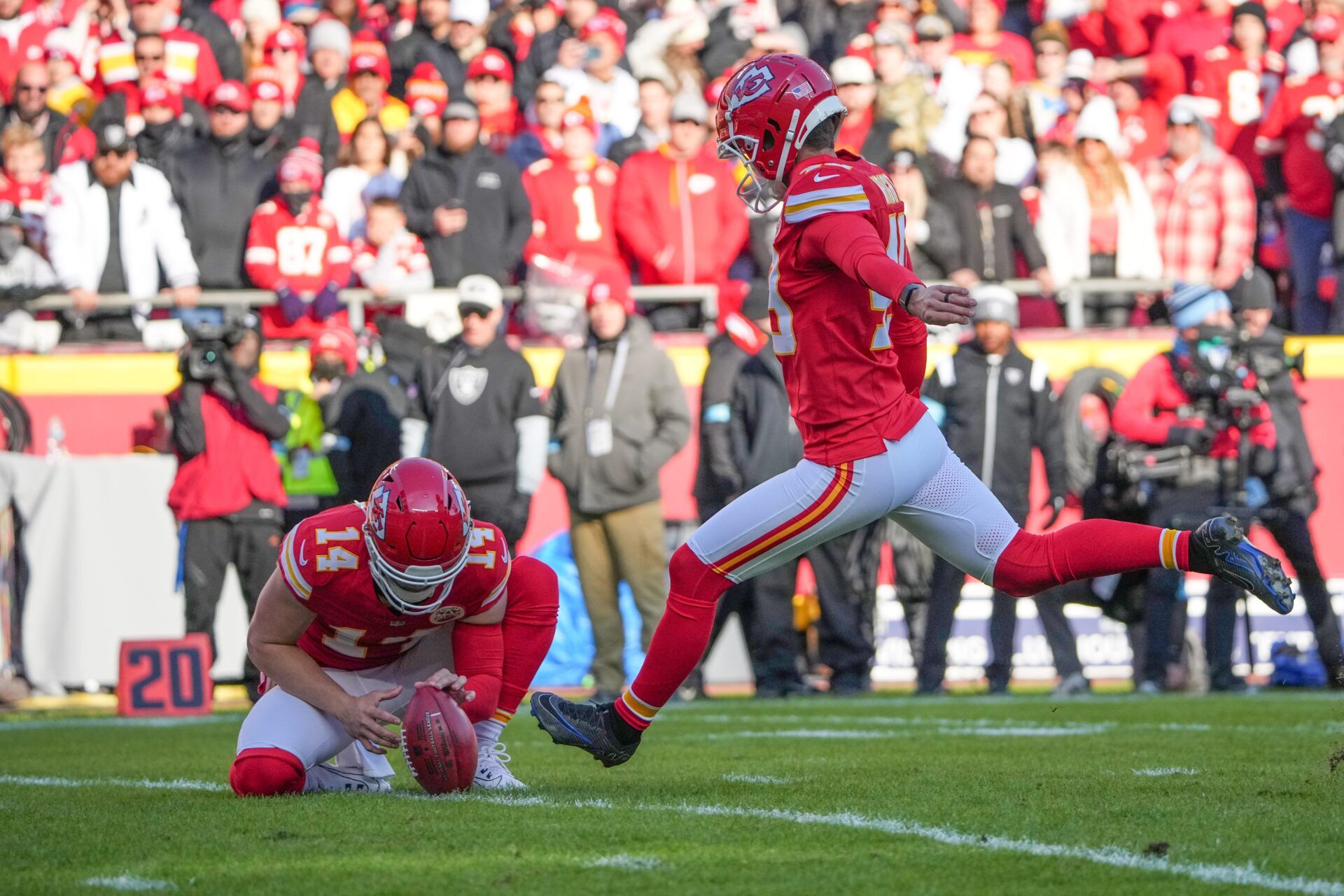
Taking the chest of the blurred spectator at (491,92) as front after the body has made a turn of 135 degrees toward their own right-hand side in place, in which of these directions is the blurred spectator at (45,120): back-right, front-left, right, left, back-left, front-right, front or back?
front-left

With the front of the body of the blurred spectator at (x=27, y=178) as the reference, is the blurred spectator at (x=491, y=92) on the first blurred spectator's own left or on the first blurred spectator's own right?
on the first blurred spectator's own left

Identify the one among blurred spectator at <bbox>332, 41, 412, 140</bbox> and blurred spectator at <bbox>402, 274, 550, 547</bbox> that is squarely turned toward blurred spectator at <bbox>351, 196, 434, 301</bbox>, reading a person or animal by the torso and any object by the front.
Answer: blurred spectator at <bbox>332, 41, 412, 140</bbox>

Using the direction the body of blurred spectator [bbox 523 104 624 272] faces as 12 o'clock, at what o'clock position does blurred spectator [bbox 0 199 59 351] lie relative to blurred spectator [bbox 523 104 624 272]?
blurred spectator [bbox 0 199 59 351] is roughly at 3 o'clock from blurred spectator [bbox 523 104 624 272].

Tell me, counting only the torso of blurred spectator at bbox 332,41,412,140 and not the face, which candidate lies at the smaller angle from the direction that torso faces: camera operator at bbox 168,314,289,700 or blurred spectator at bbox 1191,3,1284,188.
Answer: the camera operator

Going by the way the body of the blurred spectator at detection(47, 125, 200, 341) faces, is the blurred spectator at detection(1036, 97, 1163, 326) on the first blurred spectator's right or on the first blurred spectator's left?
on the first blurred spectator's left

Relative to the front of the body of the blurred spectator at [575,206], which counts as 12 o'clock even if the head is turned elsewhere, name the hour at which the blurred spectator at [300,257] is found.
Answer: the blurred spectator at [300,257] is roughly at 3 o'clock from the blurred spectator at [575,206].

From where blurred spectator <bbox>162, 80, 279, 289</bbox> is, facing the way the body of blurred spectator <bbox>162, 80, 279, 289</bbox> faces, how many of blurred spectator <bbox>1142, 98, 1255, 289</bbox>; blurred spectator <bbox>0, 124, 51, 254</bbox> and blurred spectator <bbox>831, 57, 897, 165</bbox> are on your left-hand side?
2

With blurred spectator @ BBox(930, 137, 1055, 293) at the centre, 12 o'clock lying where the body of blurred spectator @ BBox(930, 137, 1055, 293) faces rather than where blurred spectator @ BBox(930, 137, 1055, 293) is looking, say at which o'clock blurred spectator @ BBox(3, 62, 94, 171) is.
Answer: blurred spectator @ BBox(3, 62, 94, 171) is roughly at 3 o'clock from blurred spectator @ BBox(930, 137, 1055, 293).

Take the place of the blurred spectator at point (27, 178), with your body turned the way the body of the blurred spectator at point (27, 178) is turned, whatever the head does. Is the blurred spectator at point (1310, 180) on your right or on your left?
on your left
